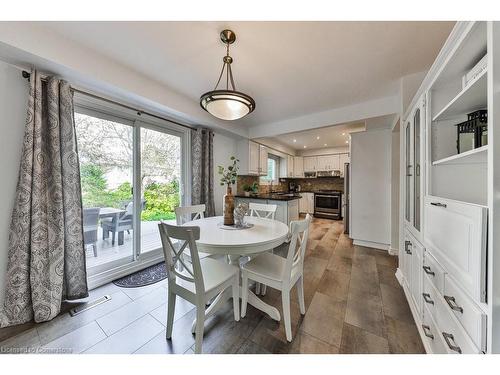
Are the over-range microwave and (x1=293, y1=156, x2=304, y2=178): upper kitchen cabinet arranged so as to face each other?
no

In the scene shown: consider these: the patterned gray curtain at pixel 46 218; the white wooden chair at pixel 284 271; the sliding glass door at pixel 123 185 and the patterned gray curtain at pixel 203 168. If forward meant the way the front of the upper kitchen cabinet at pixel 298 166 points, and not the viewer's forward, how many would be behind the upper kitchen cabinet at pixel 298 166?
0

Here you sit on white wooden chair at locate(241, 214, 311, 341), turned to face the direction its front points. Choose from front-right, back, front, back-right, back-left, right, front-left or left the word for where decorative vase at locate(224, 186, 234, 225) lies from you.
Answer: front

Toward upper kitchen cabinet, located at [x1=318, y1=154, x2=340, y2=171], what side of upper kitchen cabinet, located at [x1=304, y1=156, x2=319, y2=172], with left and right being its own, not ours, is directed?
left

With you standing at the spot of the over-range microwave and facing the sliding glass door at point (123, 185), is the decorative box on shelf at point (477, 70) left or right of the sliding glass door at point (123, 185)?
left

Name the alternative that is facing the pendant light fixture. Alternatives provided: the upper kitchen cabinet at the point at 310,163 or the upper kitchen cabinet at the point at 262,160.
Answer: the upper kitchen cabinet at the point at 310,163

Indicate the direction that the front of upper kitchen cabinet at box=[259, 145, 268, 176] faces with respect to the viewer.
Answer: facing to the right of the viewer

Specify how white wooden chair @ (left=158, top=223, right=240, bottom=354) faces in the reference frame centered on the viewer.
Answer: facing away from the viewer and to the right of the viewer

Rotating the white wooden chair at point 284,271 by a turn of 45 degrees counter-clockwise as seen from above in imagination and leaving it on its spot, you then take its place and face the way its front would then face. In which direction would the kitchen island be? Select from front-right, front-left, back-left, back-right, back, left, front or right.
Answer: right

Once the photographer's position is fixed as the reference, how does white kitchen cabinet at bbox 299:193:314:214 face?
facing the viewer

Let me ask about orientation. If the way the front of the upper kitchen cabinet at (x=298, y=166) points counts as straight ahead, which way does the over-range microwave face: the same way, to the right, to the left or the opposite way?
the same way

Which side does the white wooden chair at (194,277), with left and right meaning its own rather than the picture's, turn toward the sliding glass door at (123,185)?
left

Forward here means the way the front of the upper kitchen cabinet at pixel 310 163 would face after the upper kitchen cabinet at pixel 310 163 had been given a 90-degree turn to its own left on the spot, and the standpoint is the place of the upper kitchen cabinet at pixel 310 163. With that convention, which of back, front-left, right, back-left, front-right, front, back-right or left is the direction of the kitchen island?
right

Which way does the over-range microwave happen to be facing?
toward the camera

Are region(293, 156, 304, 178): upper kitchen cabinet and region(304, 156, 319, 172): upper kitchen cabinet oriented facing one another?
no

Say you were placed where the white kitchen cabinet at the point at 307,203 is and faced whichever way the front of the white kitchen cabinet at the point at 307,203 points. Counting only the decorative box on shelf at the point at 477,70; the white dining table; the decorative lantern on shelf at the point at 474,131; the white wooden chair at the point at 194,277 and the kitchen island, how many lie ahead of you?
5

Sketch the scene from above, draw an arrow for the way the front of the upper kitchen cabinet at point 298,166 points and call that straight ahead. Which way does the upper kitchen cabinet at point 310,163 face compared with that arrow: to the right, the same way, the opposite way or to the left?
the same way

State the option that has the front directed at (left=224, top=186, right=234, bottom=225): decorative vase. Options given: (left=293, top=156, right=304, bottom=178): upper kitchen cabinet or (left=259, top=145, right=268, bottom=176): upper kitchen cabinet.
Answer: (left=293, top=156, right=304, bottom=178): upper kitchen cabinet

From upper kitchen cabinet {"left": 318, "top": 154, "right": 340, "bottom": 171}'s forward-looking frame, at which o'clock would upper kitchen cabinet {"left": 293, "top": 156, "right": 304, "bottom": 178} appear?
upper kitchen cabinet {"left": 293, "top": 156, "right": 304, "bottom": 178} is roughly at 3 o'clock from upper kitchen cabinet {"left": 318, "top": 154, "right": 340, "bottom": 171}.

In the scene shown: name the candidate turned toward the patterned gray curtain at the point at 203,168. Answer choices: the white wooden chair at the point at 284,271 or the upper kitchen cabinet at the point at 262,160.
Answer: the white wooden chair
